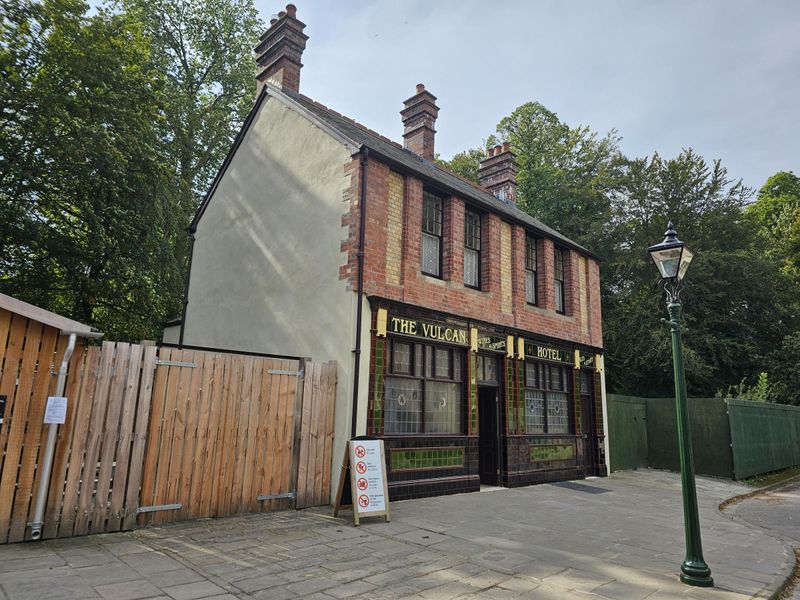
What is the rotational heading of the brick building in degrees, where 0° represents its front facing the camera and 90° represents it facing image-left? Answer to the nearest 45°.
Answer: approximately 315°

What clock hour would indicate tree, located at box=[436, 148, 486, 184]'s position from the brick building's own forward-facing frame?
The tree is roughly at 8 o'clock from the brick building.

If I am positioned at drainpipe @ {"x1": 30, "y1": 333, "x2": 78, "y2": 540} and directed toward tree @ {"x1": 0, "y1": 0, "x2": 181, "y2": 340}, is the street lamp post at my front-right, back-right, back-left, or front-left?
back-right

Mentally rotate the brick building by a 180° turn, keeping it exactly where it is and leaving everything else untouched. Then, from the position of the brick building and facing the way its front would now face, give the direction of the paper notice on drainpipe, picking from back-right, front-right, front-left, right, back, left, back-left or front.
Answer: left

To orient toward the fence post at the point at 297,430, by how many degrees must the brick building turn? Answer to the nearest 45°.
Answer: approximately 90° to its right

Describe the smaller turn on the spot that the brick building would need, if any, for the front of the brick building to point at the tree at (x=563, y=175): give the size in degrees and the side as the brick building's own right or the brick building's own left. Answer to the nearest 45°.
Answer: approximately 90° to the brick building's own left

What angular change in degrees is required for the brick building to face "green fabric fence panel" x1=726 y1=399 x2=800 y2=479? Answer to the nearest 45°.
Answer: approximately 90° to its left

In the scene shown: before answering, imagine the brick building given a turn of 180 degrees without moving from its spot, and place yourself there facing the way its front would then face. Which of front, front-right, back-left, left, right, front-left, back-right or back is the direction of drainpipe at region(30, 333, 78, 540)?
left

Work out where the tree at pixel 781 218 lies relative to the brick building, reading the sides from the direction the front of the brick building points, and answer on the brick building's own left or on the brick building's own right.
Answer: on the brick building's own left

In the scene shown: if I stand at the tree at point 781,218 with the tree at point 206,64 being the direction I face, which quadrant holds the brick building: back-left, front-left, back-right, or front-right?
front-left

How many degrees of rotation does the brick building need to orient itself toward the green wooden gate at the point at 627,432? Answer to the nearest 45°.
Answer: approximately 90° to its left

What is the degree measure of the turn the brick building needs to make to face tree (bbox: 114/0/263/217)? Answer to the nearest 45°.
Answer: approximately 180°

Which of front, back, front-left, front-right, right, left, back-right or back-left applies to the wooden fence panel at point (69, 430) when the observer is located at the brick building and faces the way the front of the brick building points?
right

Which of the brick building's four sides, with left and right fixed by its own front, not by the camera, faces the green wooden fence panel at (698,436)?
left

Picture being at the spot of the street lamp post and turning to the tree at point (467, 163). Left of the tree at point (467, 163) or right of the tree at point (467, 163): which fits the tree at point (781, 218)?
right

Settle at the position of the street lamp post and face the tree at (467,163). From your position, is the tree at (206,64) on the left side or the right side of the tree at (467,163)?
left
